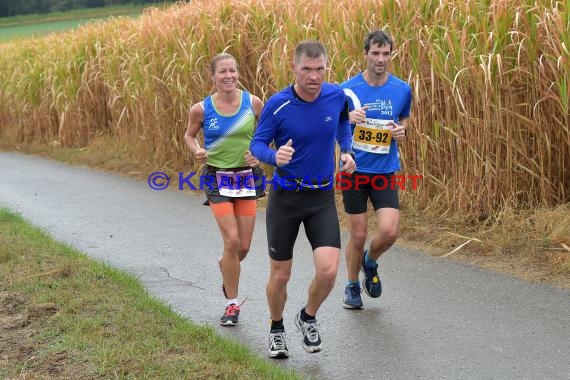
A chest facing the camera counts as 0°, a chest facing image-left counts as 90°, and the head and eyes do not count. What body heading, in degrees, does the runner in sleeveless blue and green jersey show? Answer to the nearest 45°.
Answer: approximately 0°

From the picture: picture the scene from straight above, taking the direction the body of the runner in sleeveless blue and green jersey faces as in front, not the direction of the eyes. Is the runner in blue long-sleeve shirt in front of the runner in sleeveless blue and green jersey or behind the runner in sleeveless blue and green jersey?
in front
